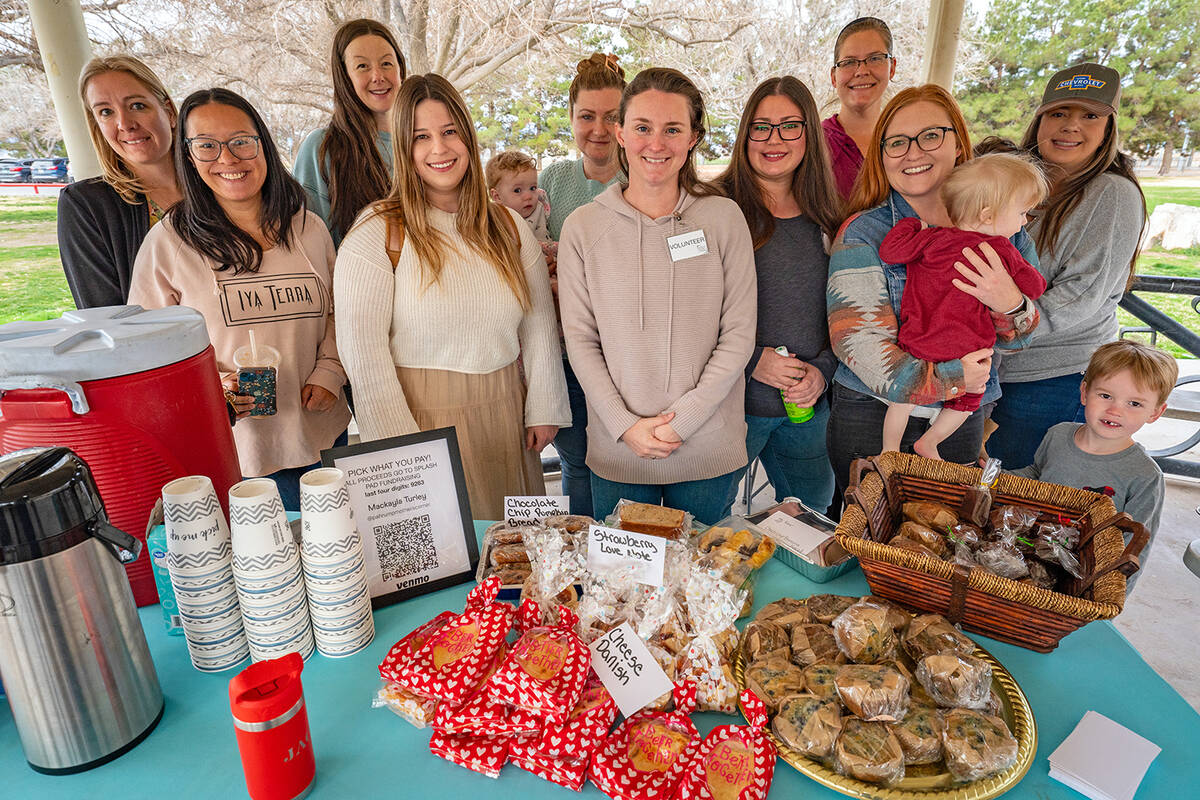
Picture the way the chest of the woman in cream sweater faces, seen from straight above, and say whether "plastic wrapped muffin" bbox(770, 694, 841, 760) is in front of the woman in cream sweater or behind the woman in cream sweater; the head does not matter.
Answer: in front

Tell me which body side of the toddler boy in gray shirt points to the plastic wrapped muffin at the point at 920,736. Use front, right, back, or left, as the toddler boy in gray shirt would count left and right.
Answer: front

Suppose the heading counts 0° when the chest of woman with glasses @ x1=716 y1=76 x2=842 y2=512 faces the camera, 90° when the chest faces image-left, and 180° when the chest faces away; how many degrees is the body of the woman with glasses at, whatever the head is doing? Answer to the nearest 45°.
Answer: approximately 0°

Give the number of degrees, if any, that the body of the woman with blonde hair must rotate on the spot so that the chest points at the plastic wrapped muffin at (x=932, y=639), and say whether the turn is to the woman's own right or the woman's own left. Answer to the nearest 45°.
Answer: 0° — they already face it

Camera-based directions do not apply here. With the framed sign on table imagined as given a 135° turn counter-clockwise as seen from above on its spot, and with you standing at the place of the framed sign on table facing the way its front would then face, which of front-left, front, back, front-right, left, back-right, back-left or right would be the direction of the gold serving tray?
right

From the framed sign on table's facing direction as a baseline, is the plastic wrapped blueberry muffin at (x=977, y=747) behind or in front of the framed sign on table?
in front

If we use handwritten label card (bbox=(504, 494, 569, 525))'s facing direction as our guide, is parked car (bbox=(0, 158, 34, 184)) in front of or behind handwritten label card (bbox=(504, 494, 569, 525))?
behind

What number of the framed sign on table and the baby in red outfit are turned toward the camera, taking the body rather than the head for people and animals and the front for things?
1

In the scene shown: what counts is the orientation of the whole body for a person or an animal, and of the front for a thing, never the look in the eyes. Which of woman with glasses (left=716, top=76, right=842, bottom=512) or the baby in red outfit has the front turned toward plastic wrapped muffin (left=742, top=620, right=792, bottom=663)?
the woman with glasses
